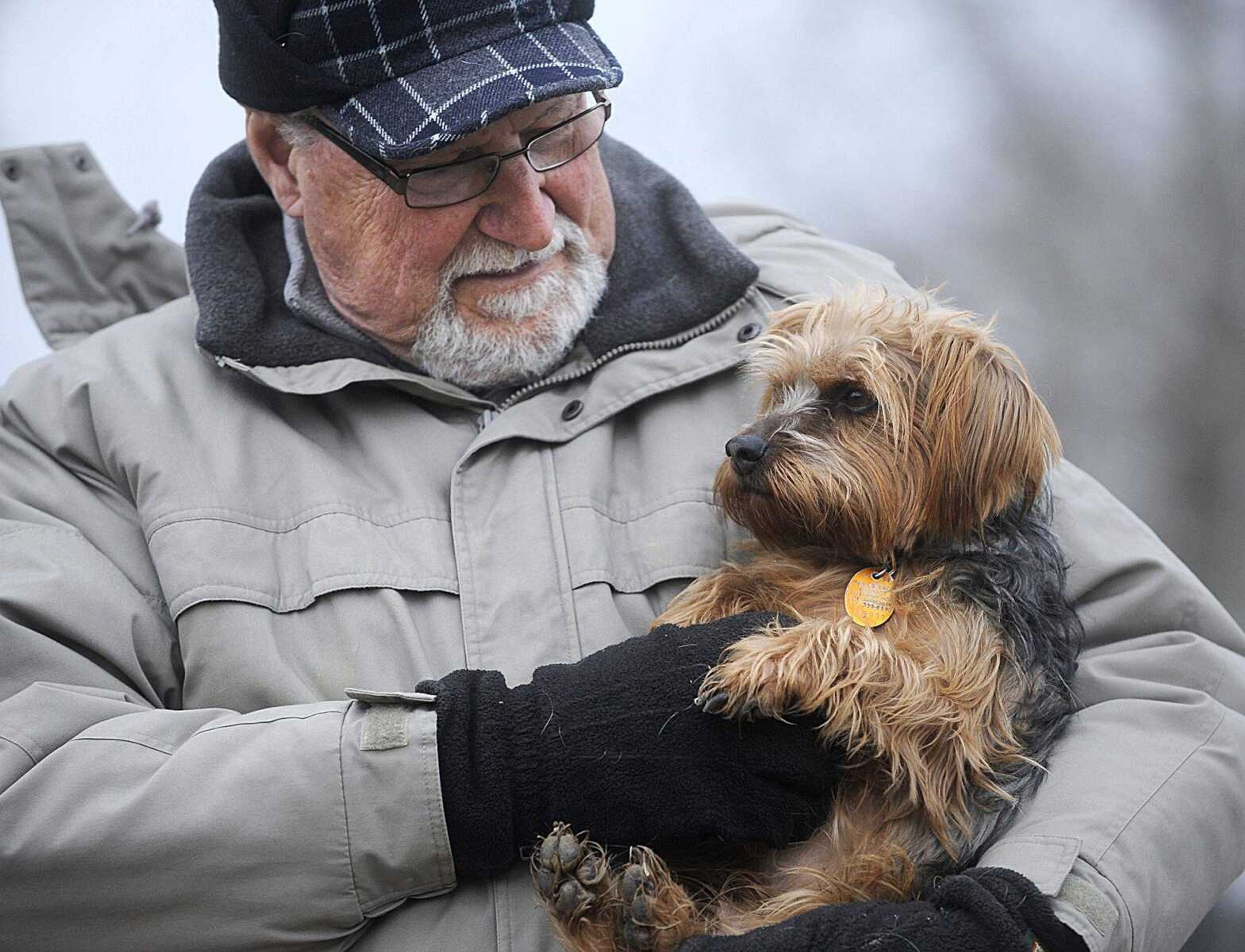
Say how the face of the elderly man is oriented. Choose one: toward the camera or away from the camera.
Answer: toward the camera

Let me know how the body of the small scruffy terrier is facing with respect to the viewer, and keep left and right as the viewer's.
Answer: facing the viewer and to the left of the viewer

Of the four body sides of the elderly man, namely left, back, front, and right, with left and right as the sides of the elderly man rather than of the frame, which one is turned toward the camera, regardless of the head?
front
